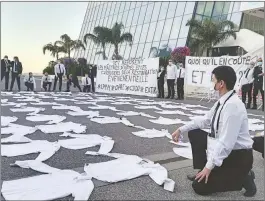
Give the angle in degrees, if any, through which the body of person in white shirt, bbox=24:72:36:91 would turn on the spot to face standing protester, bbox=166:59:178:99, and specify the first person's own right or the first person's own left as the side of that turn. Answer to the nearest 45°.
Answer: approximately 45° to the first person's own left

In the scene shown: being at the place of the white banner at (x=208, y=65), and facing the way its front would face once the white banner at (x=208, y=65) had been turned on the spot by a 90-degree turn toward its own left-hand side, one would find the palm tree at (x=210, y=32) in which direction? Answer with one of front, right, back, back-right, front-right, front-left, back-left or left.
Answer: left

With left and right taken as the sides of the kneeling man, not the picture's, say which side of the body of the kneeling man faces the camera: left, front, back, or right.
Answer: left

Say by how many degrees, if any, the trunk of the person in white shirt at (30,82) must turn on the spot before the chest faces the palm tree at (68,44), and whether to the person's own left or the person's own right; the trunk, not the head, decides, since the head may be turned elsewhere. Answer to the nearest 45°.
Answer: approximately 180°

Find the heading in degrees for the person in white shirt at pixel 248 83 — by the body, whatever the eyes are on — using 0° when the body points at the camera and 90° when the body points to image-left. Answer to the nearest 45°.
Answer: approximately 45°

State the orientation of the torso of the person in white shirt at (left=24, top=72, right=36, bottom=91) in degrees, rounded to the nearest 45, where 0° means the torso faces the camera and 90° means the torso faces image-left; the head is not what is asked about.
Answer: approximately 0°

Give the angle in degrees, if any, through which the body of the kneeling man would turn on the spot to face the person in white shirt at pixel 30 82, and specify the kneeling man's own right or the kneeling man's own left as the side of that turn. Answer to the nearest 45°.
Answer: approximately 45° to the kneeling man's own right

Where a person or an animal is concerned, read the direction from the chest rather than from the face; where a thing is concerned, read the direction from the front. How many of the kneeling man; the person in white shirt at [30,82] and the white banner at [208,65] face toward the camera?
2

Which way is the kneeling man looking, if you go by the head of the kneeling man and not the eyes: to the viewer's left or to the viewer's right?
to the viewer's left

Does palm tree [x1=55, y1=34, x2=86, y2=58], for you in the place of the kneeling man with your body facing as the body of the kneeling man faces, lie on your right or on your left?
on your right

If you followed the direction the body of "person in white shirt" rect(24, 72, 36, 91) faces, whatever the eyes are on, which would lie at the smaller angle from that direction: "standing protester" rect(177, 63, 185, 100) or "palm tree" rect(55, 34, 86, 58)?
the standing protester

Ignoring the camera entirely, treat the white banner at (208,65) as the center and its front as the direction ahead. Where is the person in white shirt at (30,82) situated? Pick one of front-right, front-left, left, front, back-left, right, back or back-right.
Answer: right

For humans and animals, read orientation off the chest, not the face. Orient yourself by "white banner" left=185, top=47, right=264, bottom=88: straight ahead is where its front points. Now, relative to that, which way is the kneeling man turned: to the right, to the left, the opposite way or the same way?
to the right
